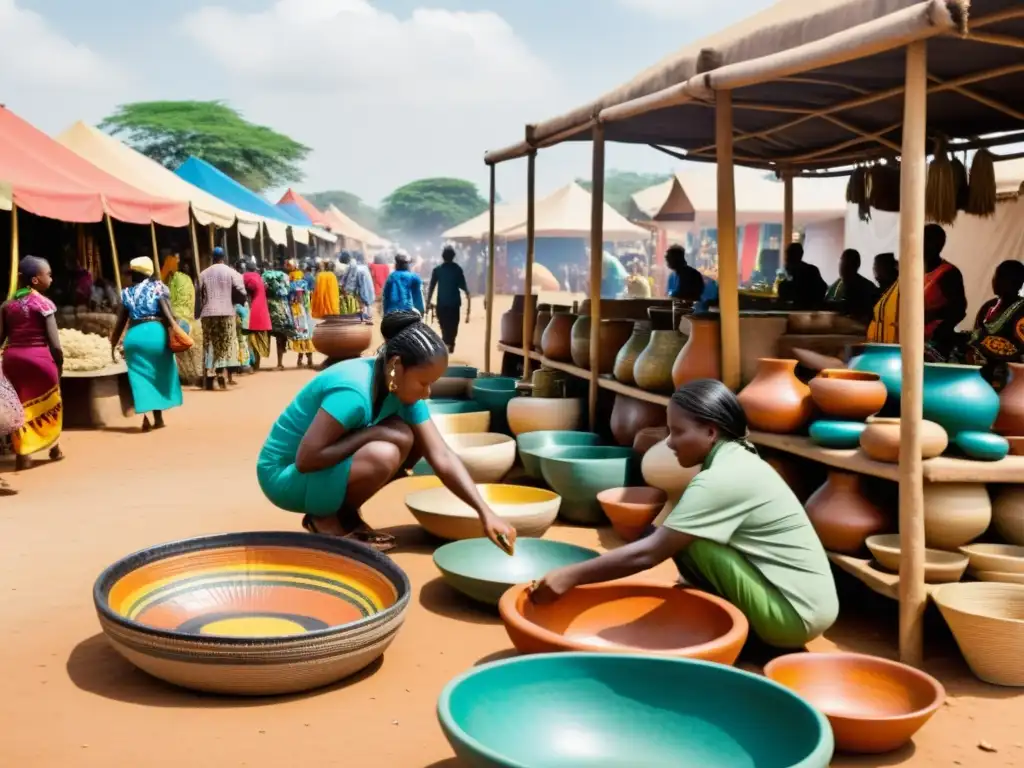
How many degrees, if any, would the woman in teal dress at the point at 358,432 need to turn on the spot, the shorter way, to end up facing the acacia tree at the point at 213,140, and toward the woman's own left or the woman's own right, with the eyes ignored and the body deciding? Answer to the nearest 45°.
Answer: approximately 90° to the woman's own left

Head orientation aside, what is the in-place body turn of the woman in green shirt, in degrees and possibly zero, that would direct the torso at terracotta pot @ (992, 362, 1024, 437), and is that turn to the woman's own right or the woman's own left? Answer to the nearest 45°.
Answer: approximately 135° to the woman's own right

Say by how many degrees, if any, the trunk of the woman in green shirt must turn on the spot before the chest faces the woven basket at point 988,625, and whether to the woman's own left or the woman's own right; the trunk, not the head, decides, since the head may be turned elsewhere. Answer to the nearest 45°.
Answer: approximately 180°

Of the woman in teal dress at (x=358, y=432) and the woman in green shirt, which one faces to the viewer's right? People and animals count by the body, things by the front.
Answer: the woman in teal dress

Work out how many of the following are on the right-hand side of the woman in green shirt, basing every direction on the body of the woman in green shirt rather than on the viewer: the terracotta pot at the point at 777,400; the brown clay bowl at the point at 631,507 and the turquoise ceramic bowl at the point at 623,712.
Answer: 2

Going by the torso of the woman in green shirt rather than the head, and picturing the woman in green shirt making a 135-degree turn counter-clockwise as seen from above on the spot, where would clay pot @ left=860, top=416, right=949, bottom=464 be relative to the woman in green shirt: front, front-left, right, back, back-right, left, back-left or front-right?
left

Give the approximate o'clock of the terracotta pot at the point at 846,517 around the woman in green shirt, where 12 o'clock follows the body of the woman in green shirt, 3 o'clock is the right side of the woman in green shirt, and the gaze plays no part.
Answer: The terracotta pot is roughly at 4 o'clock from the woman in green shirt.

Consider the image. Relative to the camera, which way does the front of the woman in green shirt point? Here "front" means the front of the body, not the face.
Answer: to the viewer's left

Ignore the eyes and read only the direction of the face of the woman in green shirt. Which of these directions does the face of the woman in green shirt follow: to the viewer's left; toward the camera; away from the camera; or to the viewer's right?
to the viewer's left

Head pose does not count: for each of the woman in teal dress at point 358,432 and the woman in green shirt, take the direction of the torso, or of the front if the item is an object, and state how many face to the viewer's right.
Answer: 1

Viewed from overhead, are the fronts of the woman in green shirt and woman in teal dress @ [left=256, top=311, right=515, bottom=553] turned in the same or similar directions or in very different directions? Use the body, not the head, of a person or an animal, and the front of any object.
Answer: very different directions

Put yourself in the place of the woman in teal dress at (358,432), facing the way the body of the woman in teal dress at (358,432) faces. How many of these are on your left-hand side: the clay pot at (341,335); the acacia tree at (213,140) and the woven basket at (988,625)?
2

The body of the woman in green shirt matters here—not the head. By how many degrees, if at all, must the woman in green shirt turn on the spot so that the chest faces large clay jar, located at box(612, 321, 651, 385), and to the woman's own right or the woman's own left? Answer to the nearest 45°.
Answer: approximately 90° to the woman's own right

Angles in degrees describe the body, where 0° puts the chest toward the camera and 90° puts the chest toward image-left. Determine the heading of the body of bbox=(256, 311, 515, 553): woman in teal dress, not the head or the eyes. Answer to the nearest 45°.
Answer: approximately 270°

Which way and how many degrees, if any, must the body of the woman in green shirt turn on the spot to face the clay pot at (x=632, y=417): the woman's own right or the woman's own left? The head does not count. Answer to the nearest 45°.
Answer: approximately 90° to the woman's own right

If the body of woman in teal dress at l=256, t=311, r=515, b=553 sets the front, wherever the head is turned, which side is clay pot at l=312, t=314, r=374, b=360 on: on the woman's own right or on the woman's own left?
on the woman's own left

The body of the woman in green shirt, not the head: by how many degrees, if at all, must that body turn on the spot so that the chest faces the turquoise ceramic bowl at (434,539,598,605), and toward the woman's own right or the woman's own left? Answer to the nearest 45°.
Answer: approximately 45° to the woman's own right
